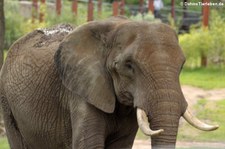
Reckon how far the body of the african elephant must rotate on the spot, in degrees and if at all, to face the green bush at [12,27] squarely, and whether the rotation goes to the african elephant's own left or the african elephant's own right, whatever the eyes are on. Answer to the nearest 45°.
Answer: approximately 135° to the african elephant's own left

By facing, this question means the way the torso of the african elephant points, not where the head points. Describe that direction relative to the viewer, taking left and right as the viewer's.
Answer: facing the viewer and to the right of the viewer

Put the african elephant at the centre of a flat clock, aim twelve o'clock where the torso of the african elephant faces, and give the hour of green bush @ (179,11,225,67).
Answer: The green bush is roughly at 8 o'clock from the african elephant.
